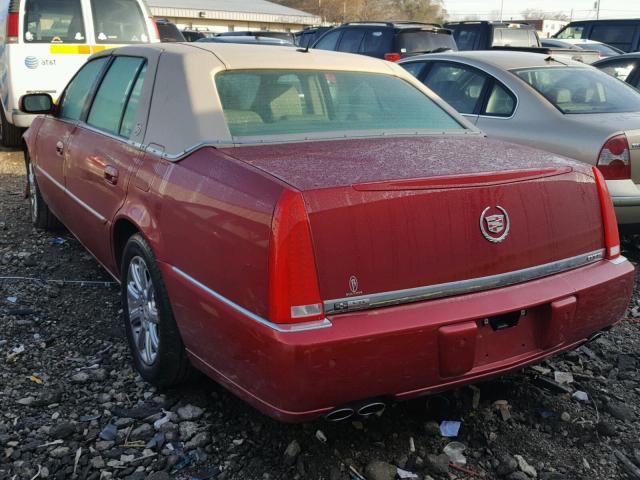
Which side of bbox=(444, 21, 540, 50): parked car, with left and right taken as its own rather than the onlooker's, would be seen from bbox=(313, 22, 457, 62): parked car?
left

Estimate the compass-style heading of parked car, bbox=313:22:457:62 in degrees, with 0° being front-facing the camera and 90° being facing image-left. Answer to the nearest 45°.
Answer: approximately 135°

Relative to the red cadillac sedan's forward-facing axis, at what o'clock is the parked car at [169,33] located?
The parked car is roughly at 1 o'clock from the red cadillac sedan.

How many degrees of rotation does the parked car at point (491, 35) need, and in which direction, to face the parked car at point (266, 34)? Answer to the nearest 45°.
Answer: approximately 45° to its left

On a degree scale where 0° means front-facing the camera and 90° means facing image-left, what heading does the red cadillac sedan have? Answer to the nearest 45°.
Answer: approximately 135°

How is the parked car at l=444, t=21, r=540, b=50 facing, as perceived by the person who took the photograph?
facing away from the viewer and to the left of the viewer

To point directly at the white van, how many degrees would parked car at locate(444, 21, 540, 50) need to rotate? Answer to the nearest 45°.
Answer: approximately 90° to its left

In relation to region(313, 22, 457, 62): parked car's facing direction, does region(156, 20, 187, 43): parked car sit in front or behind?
in front

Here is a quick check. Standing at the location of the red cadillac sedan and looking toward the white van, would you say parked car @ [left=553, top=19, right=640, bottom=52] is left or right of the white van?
right

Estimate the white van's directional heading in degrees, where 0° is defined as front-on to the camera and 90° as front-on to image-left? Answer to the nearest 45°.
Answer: approximately 180°
